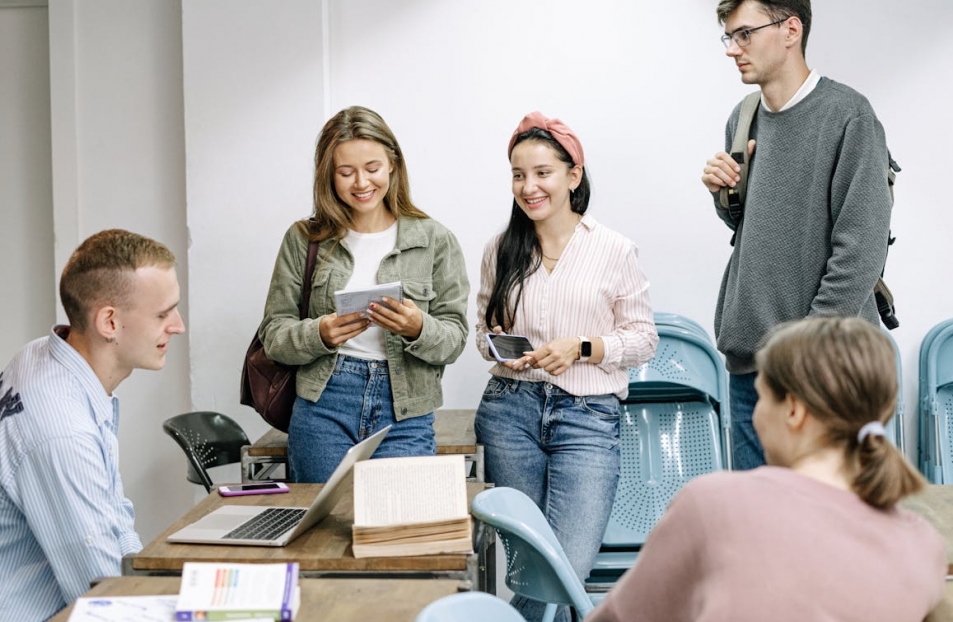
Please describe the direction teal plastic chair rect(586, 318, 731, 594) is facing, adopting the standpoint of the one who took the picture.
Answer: facing the viewer

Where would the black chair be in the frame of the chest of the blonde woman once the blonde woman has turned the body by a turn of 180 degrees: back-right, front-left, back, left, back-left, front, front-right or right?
front-left

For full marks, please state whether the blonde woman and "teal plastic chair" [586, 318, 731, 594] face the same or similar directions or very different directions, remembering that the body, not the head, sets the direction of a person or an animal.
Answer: same or similar directions

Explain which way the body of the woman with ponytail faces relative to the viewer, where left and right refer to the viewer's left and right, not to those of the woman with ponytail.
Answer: facing away from the viewer and to the left of the viewer

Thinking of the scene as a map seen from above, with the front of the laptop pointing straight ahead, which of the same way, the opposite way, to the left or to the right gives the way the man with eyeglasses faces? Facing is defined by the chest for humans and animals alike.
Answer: the same way

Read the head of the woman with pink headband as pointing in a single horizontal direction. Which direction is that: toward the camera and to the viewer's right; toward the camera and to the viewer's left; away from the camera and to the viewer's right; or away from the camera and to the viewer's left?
toward the camera and to the viewer's left

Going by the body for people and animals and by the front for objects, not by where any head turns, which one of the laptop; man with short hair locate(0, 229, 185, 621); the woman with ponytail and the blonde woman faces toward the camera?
the blonde woman

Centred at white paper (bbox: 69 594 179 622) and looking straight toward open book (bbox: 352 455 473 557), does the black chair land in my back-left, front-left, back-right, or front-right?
front-left

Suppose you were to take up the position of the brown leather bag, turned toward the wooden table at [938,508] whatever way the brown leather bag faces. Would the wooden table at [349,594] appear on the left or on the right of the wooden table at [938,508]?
right

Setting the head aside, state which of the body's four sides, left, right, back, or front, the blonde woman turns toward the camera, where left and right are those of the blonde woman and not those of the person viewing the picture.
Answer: front

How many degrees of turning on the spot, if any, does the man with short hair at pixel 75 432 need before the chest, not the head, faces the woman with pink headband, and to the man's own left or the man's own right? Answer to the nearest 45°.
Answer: approximately 45° to the man's own left

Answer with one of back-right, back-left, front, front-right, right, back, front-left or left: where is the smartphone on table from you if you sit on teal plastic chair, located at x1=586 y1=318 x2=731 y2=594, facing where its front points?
front-right

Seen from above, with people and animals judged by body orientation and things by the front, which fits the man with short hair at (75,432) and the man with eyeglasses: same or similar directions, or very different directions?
very different directions

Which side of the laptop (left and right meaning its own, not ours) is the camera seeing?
left

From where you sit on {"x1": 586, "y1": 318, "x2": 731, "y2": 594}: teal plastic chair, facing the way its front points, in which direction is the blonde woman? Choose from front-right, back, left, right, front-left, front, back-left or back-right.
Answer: front-right

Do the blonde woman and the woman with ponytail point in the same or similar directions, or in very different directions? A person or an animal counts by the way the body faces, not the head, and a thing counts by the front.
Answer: very different directions

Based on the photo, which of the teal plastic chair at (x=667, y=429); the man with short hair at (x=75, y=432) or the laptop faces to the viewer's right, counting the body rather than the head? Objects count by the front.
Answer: the man with short hair

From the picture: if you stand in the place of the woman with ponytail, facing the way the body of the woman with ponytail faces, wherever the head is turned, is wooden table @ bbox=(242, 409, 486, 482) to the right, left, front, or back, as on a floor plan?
front

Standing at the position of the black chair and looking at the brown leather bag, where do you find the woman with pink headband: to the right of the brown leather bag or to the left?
left

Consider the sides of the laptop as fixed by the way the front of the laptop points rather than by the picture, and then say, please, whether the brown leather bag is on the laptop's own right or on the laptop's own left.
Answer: on the laptop's own right

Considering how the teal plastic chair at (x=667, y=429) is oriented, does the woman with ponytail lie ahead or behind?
ahead

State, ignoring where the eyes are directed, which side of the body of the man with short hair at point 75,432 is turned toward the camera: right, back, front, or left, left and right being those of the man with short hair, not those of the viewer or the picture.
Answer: right
